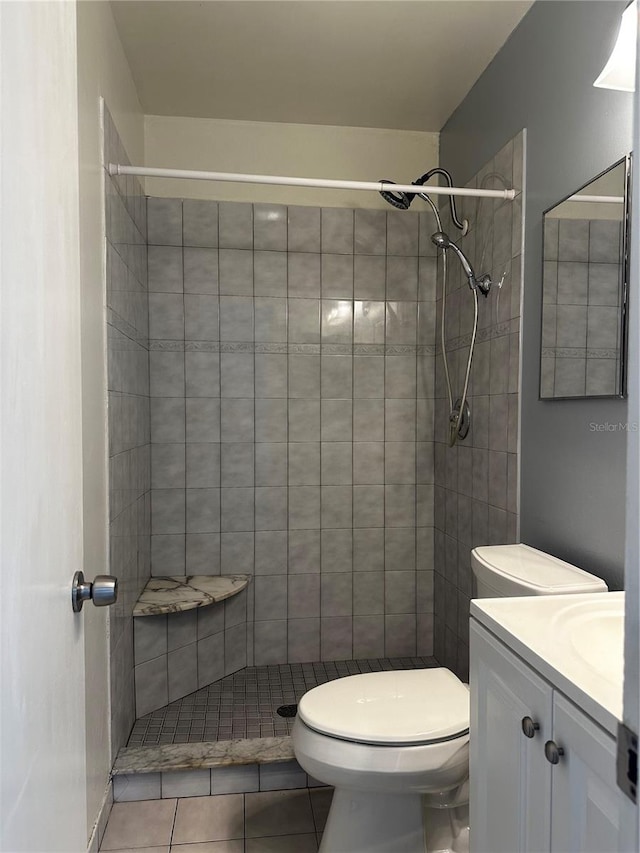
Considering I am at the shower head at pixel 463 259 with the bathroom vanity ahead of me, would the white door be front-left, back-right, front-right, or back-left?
front-right

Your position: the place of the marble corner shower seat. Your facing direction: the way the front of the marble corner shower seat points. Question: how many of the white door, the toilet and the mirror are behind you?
0

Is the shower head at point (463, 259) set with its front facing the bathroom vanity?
no

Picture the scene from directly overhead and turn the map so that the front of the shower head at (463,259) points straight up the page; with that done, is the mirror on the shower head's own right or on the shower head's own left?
on the shower head's own left

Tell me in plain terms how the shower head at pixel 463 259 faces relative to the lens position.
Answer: facing to the left of the viewer

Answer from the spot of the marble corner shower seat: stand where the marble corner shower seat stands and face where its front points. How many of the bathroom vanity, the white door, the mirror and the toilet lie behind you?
0

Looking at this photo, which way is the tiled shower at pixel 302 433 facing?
toward the camera

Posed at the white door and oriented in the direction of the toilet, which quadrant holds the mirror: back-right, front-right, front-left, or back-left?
front-right

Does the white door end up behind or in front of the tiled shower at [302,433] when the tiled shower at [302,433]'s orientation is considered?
in front

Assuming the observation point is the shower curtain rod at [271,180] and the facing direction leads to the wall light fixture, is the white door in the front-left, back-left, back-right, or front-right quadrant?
front-right

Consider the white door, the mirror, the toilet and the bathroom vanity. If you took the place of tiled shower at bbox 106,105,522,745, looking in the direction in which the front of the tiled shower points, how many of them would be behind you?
0

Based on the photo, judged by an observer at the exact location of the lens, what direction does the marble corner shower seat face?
facing the viewer and to the right of the viewer

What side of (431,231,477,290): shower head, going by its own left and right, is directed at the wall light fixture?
left

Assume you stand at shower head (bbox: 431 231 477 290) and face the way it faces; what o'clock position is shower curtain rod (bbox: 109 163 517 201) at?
The shower curtain rod is roughly at 11 o'clock from the shower head.

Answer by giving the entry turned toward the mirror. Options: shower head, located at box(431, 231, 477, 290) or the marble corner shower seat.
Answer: the marble corner shower seat

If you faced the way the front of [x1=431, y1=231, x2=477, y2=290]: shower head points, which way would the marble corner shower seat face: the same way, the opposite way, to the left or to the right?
the opposite way
